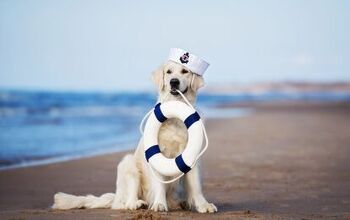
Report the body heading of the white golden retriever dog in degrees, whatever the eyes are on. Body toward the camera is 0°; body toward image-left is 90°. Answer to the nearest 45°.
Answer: approximately 315°
